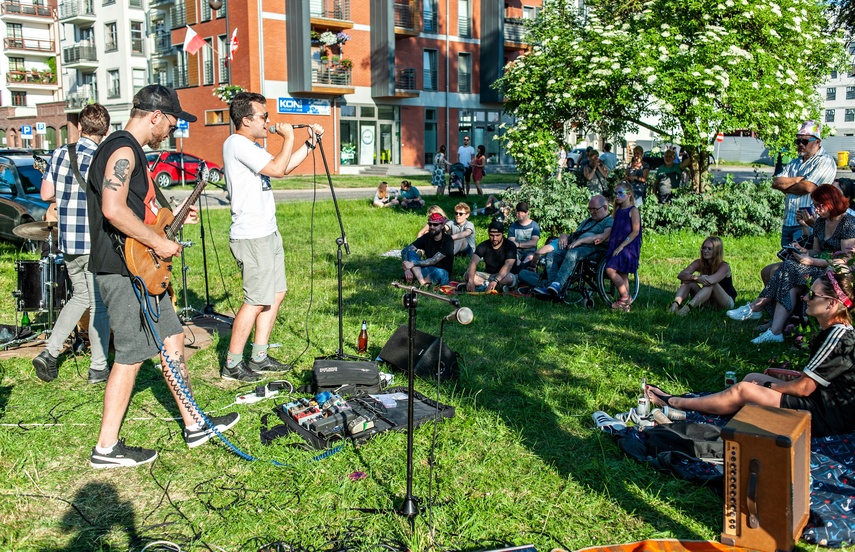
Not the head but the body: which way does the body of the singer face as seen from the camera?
to the viewer's right

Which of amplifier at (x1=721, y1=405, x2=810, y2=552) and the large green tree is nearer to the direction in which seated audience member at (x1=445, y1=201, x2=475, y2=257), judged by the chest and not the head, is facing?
the amplifier

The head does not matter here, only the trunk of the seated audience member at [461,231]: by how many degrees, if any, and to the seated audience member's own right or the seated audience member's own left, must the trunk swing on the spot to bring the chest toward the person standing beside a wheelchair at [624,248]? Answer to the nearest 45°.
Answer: approximately 90° to the seated audience member's own left

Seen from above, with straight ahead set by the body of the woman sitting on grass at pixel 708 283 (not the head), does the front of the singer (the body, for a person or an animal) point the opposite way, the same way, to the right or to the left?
the opposite way

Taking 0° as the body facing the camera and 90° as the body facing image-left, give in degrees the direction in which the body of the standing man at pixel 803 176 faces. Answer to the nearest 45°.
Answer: approximately 45°

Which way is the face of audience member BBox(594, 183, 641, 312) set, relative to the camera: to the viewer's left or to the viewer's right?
to the viewer's left

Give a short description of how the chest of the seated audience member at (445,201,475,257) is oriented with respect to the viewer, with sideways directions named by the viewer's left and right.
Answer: facing the viewer and to the left of the viewer

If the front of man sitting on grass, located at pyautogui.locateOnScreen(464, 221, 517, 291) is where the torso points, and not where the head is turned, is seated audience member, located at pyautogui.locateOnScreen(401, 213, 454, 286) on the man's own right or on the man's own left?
on the man's own right

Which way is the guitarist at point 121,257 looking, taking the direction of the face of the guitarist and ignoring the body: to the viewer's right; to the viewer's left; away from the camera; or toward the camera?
to the viewer's right

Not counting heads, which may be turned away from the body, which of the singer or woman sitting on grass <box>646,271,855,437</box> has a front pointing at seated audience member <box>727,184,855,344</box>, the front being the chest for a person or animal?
the singer

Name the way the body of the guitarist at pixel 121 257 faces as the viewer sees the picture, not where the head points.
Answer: to the viewer's right

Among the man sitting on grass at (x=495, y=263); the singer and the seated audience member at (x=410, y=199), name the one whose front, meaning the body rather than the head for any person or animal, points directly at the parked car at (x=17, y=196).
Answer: the seated audience member

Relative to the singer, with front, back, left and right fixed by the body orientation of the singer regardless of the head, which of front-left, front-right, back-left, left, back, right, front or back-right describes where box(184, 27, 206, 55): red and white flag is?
left

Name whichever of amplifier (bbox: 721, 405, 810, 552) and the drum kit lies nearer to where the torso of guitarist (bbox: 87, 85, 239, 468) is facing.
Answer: the amplifier

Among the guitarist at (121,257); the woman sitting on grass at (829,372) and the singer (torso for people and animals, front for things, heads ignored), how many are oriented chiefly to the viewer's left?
1
